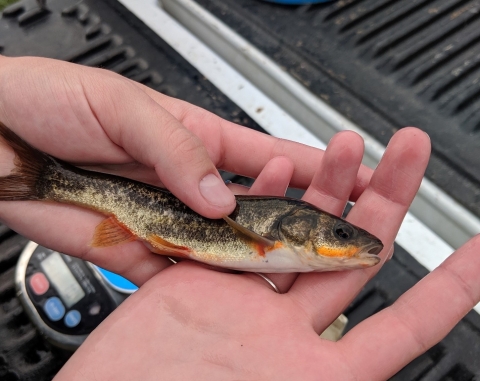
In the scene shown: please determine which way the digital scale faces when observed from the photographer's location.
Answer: facing the viewer and to the left of the viewer
